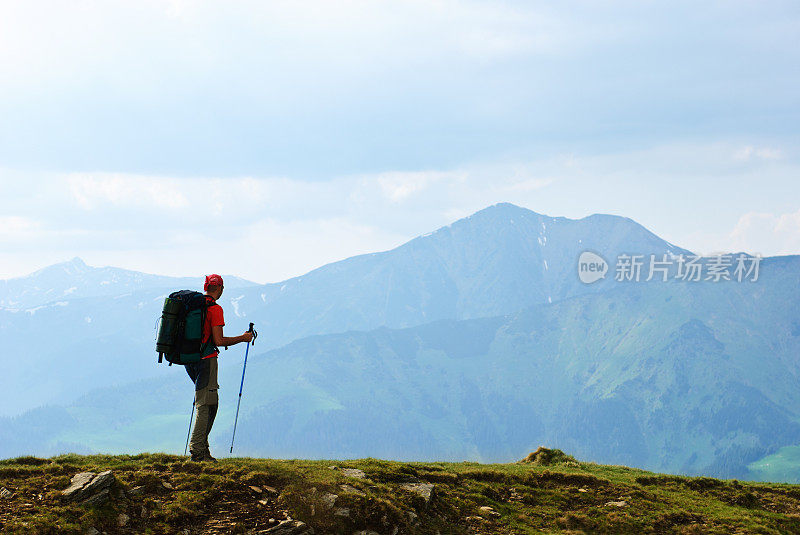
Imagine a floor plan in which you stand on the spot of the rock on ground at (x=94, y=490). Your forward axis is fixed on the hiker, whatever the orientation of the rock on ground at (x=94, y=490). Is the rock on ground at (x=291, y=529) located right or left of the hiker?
right

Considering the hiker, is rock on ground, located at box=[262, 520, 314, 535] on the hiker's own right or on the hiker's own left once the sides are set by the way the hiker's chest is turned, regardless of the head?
on the hiker's own right

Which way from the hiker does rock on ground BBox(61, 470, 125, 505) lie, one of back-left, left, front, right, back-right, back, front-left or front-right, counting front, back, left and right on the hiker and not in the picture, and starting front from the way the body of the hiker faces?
back-right

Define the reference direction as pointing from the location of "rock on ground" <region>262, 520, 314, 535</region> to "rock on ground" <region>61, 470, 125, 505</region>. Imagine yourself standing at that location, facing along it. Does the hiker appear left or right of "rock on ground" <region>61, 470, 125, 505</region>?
right

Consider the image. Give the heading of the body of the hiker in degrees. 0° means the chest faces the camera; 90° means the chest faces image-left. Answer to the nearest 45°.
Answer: approximately 270°
